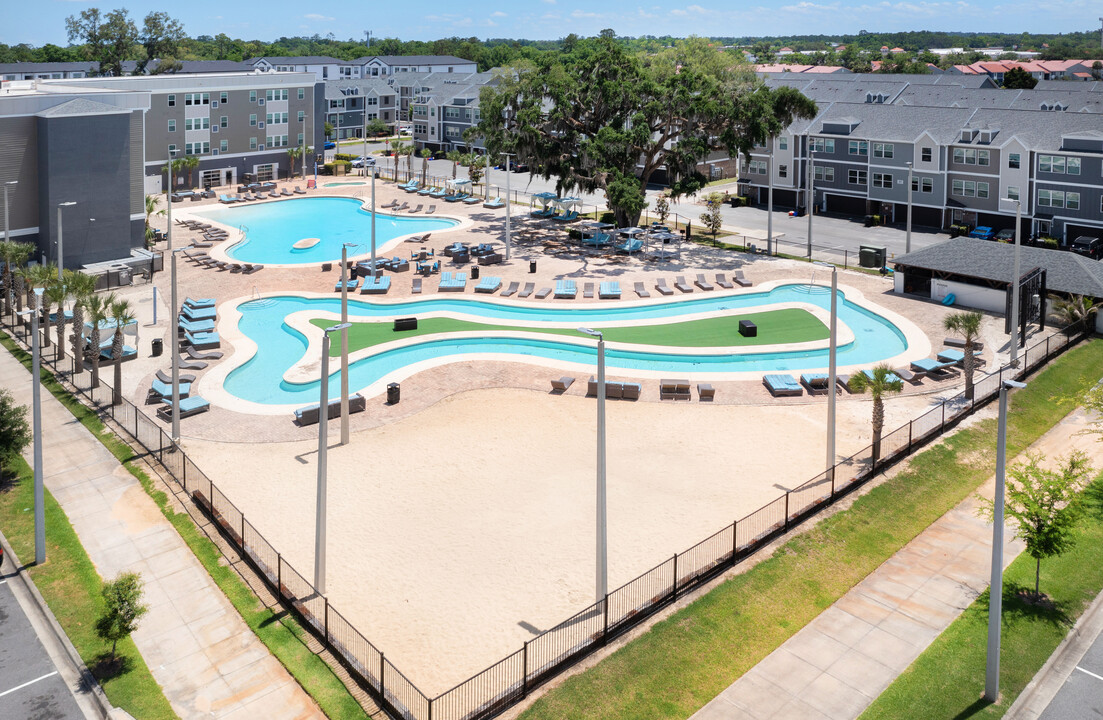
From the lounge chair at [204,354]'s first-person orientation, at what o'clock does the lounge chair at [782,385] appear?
the lounge chair at [782,385] is roughly at 1 o'clock from the lounge chair at [204,354].

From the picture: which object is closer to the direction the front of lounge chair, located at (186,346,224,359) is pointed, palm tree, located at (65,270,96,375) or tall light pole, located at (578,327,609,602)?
the tall light pole

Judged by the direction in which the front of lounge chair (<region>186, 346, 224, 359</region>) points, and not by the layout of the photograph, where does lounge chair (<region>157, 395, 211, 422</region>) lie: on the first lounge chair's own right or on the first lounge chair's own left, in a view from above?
on the first lounge chair's own right

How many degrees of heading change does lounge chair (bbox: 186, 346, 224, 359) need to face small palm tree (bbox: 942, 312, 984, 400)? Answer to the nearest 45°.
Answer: approximately 45° to its right

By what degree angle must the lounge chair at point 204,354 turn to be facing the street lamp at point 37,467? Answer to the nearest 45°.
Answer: approximately 90° to its right

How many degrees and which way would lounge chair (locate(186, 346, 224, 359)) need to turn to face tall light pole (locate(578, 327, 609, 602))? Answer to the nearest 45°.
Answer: approximately 90° to its right

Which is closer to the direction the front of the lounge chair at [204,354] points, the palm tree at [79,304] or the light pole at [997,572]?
the light pole

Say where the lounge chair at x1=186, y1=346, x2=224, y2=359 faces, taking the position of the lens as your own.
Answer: facing to the right of the viewer

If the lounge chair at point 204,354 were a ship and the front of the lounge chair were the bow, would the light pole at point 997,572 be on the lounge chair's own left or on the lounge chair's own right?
on the lounge chair's own right
